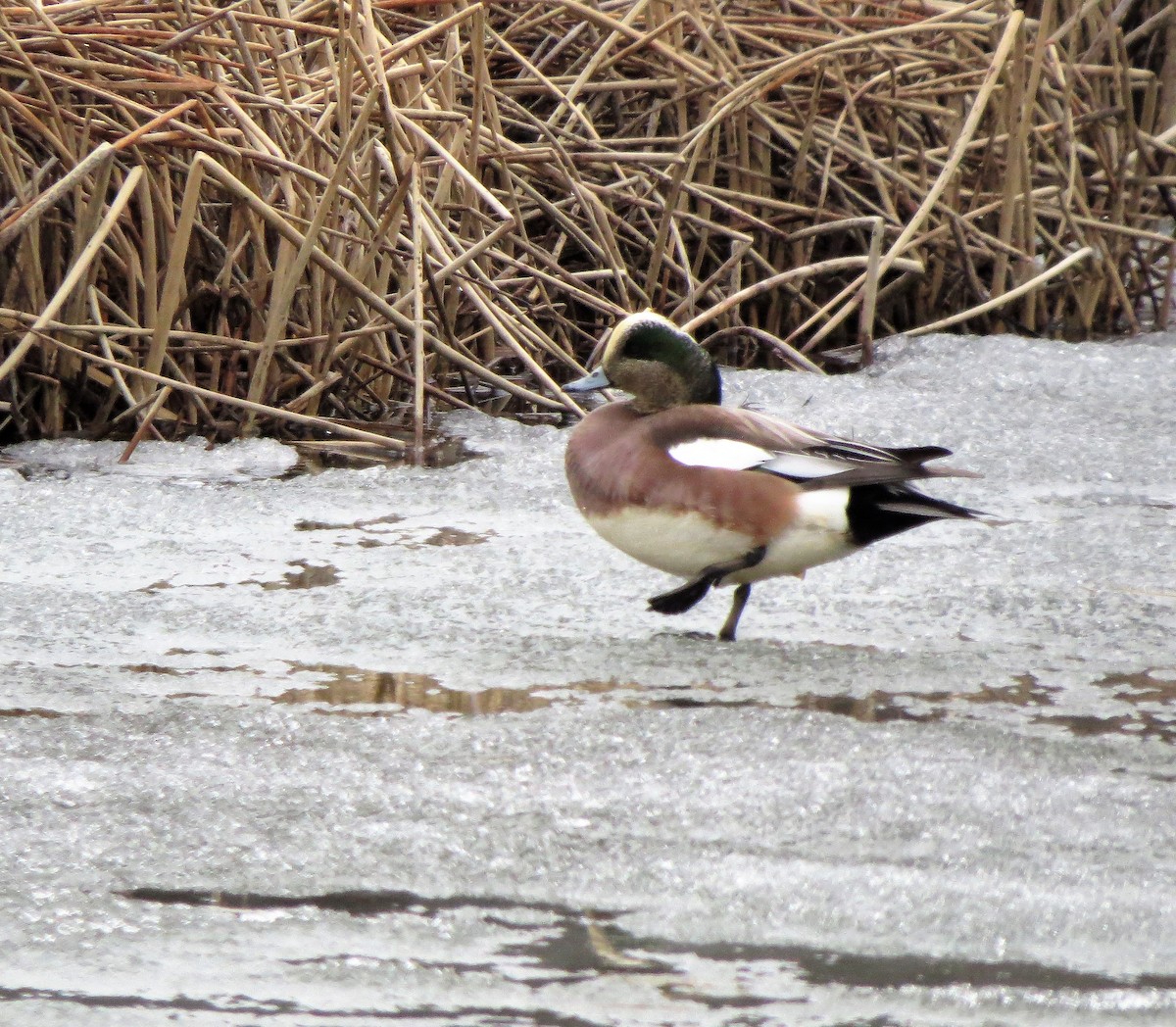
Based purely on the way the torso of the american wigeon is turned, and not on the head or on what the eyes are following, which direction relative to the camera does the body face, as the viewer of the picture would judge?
to the viewer's left
